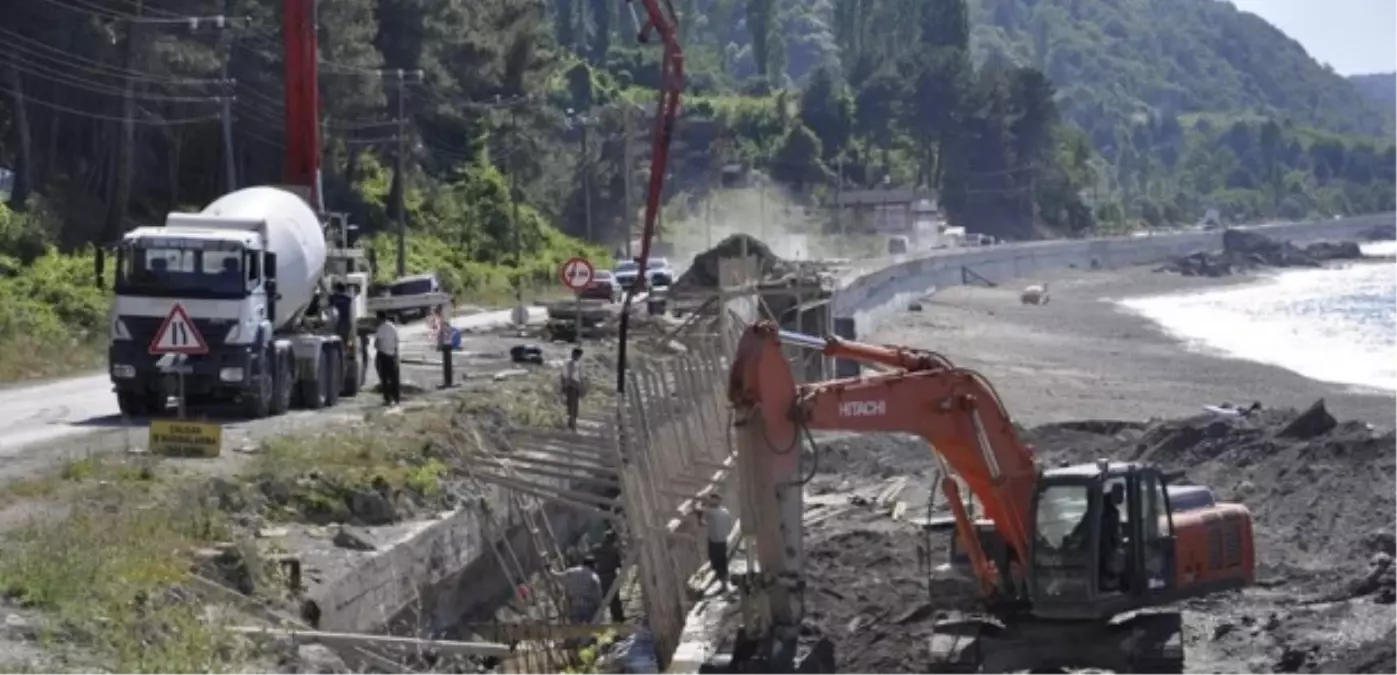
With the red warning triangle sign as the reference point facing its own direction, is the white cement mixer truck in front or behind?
behind

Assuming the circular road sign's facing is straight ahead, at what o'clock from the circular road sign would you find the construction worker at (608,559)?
The construction worker is roughly at 12 o'clock from the circular road sign.

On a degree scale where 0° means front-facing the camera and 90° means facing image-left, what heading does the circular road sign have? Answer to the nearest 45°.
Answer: approximately 0°

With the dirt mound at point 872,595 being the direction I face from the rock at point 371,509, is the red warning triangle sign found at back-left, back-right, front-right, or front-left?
back-left

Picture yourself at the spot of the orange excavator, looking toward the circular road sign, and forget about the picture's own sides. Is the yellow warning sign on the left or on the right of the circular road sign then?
left

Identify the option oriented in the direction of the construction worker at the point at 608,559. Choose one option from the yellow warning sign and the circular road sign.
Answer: the circular road sign

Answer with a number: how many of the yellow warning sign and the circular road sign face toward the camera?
2
